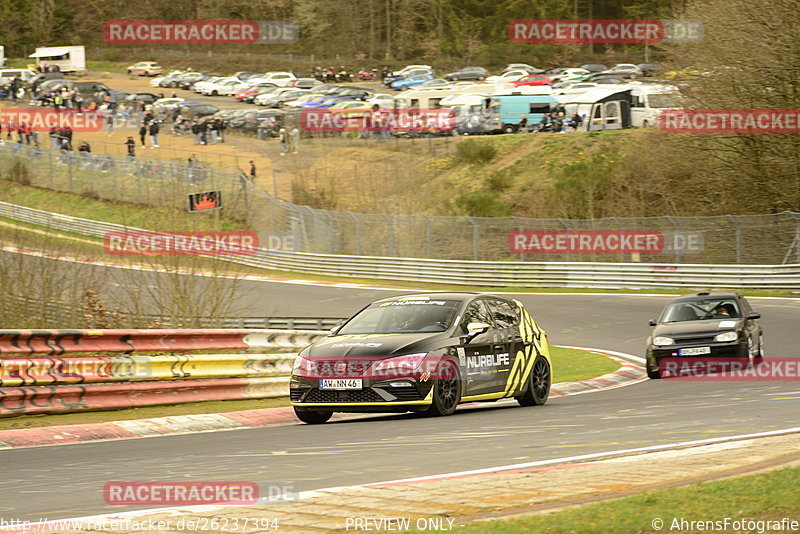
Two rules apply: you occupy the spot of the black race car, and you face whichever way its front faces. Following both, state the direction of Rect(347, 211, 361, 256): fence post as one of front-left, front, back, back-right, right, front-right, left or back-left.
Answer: back-right

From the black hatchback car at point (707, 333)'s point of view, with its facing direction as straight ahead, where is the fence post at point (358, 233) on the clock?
The fence post is roughly at 5 o'clock from the black hatchback car.

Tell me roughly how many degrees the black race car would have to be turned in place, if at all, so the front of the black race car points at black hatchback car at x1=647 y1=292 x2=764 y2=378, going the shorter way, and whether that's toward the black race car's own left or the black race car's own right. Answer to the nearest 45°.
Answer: approximately 180°

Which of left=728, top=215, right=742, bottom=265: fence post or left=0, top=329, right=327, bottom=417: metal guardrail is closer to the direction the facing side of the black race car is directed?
the metal guardrail

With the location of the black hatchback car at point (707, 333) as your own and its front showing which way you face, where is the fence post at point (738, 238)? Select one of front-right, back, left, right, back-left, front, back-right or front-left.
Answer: back

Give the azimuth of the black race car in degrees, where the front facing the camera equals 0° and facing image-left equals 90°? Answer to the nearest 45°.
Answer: approximately 45°

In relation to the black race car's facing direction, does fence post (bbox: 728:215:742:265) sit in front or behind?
behind

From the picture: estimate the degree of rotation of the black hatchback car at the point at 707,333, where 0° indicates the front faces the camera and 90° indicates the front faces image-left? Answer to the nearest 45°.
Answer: approximately 0°
